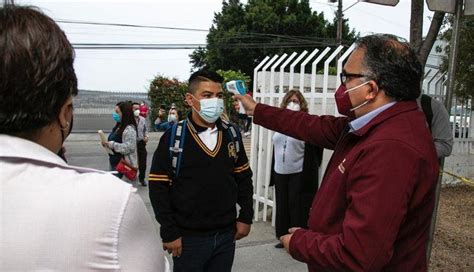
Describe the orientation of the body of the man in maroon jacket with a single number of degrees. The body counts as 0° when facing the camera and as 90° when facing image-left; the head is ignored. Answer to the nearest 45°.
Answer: approximately 90°

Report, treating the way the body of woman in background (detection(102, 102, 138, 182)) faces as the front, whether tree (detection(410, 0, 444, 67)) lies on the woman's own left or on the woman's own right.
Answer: on the woman's own left

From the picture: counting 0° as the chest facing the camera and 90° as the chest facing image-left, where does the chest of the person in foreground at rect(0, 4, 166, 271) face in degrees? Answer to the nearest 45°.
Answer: approximately 180°

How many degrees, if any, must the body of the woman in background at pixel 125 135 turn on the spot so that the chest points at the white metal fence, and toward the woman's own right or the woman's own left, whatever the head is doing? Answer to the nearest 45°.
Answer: approximately 135° to the woman's own left

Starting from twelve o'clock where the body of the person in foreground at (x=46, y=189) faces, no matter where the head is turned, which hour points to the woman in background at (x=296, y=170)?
The woman in background is roughly at 1 o'clock from the person in foreground.

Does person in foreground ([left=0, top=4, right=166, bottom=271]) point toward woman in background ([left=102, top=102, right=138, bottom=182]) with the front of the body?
yes

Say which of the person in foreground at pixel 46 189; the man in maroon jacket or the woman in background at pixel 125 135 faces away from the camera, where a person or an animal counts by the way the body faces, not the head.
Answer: the person in foreground

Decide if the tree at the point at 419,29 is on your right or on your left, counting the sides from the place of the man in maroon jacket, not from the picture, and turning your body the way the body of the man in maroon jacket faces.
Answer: on your right

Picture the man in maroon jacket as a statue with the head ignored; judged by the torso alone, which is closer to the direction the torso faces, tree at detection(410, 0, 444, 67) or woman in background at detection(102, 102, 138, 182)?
the woman in background

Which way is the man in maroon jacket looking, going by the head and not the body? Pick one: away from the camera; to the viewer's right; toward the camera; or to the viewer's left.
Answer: to the viewer's left
